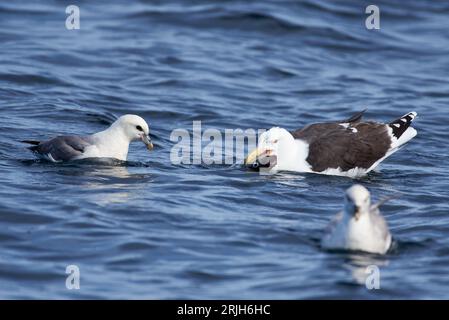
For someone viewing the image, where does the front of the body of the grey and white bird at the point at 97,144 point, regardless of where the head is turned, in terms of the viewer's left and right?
facing to the right of the viewer

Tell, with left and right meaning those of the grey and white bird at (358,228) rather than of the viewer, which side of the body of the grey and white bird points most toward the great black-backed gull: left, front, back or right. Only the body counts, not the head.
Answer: back

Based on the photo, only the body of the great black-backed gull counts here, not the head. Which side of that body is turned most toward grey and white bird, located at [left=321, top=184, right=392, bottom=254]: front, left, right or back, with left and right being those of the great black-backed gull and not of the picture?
left

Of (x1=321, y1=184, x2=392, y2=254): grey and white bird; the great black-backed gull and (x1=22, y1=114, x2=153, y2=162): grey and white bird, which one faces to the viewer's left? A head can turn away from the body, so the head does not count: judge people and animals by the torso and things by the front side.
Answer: the great black-backed gull

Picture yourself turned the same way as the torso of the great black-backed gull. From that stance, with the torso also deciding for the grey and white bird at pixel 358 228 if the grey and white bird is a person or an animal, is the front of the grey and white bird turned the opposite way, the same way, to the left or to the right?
to the left

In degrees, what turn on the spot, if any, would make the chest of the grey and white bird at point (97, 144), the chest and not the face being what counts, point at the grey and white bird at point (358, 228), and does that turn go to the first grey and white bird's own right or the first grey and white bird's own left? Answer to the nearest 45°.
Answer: approximately 45° to the first grey and white bird's own right

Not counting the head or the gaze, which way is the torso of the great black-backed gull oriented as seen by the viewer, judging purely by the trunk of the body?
to the viewer's left

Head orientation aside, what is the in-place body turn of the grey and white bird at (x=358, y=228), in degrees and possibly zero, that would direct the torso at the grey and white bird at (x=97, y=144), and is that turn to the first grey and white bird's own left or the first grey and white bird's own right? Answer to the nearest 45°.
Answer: approximately 135° to the first grey and white bird's own right

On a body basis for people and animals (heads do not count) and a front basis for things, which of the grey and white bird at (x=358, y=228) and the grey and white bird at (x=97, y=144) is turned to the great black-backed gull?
the grey and white bird at (x=97, y=144)

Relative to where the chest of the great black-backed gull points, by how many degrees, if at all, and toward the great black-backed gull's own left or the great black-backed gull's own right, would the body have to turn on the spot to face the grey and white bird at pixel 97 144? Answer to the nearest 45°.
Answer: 0° — it already faces it

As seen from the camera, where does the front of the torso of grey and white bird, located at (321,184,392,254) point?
toward the camera

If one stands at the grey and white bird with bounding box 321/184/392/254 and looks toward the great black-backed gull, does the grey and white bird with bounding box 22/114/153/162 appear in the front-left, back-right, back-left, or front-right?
front-left

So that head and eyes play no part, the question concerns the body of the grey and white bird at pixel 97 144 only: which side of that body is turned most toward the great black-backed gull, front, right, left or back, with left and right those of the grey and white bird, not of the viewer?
front

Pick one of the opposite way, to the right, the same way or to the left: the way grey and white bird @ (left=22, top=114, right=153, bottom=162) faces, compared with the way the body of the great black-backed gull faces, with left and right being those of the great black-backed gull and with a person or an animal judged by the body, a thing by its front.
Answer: the opposite way
